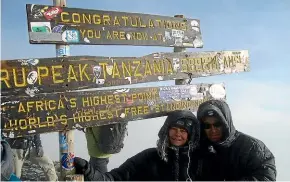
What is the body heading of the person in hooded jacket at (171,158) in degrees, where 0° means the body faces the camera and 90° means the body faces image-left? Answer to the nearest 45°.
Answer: approximately 0°

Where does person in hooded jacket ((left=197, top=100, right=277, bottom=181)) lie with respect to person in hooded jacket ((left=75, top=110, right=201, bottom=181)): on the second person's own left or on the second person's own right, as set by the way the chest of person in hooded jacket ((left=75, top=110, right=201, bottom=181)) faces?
on the second person's own left

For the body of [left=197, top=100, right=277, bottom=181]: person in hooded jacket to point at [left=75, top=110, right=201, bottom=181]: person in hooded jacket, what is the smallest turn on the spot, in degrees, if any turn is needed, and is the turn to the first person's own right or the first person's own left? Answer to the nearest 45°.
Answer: approximately 45° to the first person's own right

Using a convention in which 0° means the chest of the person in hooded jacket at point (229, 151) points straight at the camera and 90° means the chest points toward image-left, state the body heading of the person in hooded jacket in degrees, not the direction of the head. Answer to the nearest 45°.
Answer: approximately 45°

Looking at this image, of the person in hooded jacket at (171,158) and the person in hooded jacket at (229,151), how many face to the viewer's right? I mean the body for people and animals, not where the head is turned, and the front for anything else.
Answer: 0

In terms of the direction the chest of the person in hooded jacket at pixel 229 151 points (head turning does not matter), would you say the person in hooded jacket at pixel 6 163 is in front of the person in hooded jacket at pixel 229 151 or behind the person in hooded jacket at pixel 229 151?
in front
